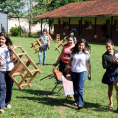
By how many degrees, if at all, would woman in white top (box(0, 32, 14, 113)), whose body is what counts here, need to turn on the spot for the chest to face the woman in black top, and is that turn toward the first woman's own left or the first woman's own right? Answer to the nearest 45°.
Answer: approximately 135° to the first woman's own left

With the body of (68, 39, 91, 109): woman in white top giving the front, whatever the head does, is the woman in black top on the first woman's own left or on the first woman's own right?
on the first woman's own left

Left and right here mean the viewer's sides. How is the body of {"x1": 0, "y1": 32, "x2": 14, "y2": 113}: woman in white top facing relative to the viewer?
facing the viewer and to the left of the viewer

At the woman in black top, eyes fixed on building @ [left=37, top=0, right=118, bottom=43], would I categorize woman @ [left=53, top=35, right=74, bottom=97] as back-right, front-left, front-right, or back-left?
front-left

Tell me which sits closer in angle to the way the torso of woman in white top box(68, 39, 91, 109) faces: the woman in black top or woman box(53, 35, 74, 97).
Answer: the woman in black top

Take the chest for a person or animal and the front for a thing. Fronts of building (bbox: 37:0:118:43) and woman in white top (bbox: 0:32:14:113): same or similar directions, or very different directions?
same or similar directions

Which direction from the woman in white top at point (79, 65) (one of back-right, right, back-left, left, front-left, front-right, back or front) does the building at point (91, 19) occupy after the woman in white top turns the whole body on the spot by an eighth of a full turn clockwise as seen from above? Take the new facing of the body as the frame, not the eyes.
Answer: back-right

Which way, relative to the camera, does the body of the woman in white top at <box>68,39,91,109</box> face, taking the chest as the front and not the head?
toward the camera

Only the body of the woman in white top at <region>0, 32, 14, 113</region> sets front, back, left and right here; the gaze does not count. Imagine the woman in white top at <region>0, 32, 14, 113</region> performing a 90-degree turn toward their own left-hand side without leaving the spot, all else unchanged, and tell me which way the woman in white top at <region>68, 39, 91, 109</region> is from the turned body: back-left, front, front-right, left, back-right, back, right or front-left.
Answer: front-left
